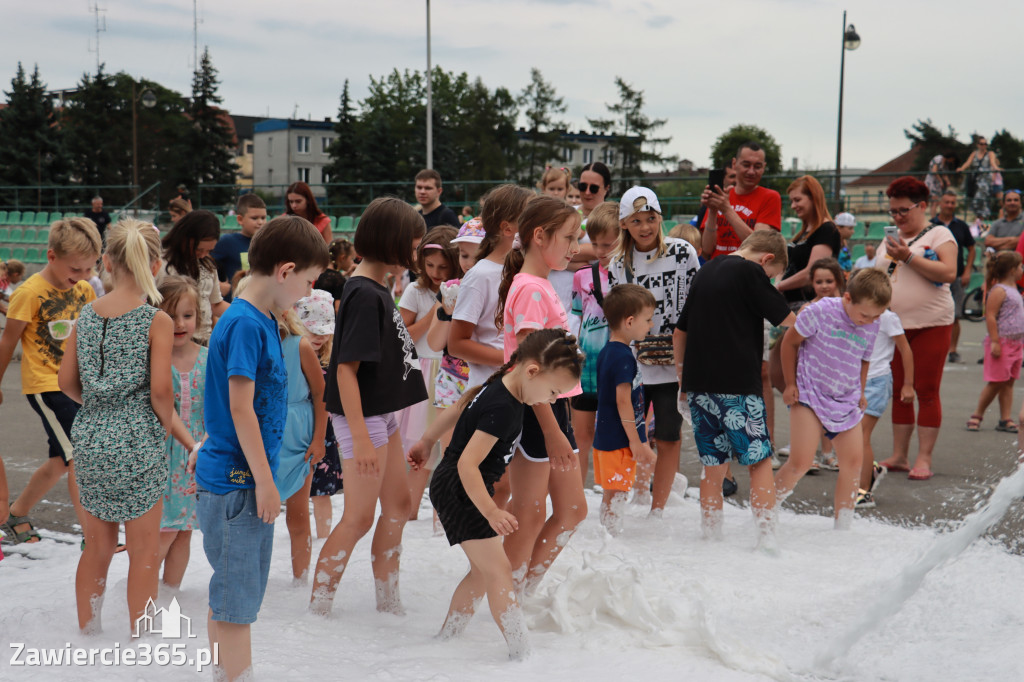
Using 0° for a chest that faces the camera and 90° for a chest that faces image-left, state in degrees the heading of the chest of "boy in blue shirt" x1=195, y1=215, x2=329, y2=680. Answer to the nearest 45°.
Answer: approximately 270°

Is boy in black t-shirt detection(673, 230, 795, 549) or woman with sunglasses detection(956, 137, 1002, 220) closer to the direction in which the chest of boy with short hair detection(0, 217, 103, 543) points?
the boy in black t-shirt

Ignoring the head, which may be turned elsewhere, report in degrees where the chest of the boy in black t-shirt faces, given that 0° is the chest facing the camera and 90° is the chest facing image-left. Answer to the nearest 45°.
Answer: approximately 225°

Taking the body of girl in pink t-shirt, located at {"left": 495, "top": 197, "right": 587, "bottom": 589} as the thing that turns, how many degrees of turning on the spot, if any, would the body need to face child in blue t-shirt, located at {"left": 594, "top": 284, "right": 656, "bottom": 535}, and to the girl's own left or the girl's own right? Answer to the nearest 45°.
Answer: approximately 90° to the girl's own left

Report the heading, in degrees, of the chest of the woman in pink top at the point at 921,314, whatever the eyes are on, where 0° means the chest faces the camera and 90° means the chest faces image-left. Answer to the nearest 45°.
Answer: approximately 45°
